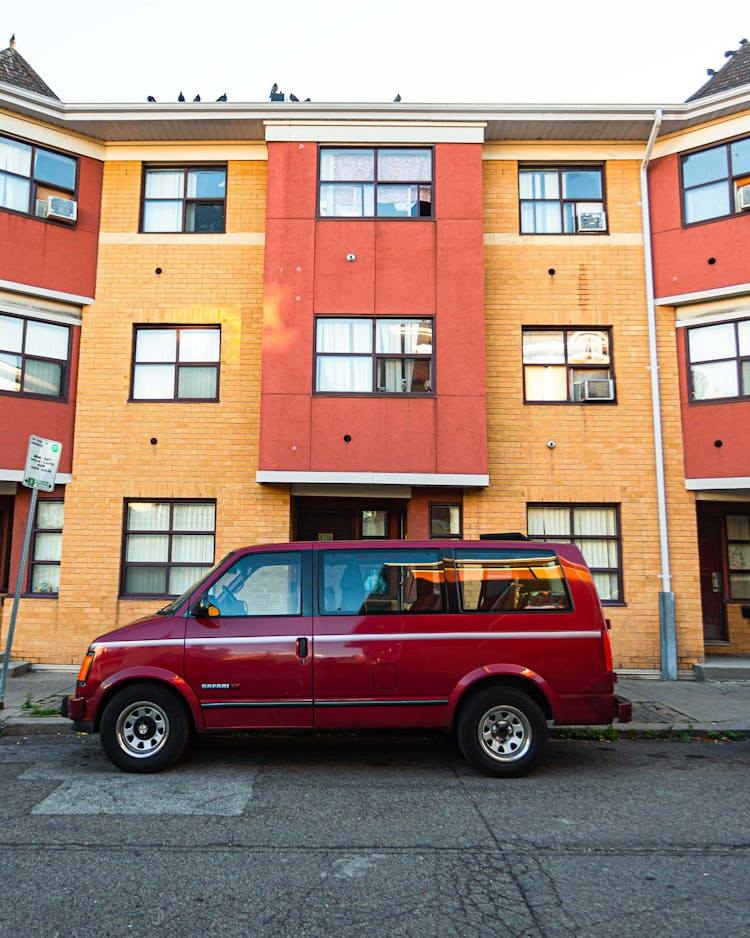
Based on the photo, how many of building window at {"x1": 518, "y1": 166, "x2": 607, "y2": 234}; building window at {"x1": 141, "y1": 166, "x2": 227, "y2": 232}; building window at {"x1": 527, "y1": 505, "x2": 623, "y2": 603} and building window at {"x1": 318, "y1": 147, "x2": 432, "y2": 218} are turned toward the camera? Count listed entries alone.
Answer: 4

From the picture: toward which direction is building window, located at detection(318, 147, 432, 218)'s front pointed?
toward the camera

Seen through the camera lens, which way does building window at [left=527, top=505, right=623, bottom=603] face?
facing the viewer

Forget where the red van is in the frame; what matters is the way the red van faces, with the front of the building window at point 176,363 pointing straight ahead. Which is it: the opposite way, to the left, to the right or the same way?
to the right

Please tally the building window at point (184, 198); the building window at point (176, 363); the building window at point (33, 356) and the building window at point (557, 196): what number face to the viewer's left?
0

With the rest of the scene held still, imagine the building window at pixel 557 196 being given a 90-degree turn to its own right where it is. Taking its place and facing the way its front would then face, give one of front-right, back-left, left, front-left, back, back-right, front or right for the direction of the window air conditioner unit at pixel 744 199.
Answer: back

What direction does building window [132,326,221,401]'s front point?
toward the camera

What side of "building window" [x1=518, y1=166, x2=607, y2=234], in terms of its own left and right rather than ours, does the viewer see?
front

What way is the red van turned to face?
to the viewer's left

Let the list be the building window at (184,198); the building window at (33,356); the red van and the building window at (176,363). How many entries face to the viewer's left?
1

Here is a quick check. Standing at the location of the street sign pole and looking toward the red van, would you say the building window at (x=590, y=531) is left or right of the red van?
left
